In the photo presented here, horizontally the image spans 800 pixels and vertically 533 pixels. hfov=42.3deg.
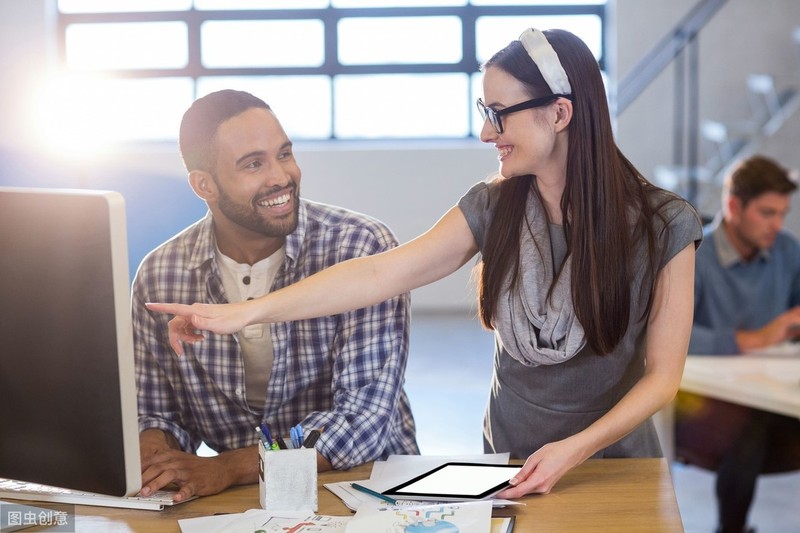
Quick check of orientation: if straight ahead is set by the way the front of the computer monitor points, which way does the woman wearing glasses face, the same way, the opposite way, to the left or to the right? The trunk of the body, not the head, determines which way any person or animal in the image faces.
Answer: the opposite way

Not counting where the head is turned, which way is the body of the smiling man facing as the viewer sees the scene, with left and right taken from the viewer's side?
facing the viewer

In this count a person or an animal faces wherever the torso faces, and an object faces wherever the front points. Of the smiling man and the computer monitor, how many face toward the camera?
1

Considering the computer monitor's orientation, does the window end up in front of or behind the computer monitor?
in front

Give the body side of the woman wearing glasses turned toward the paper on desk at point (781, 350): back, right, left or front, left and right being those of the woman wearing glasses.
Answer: back

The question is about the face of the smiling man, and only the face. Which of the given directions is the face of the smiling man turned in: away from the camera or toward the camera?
toward the camera

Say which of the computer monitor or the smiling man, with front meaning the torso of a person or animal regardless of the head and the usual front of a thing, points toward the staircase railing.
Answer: the computer monitor

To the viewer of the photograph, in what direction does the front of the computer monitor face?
facing away from the viewer and to the right of the viewer

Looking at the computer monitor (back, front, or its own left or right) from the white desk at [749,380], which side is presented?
front
